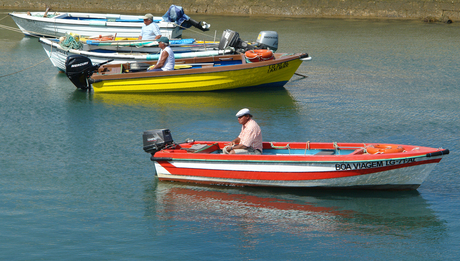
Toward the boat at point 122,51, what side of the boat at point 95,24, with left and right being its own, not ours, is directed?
left

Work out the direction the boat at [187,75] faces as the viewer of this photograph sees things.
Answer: facing to the right of the viewer

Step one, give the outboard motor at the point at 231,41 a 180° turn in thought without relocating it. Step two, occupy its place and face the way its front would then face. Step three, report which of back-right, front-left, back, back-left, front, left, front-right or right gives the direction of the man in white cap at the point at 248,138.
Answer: right

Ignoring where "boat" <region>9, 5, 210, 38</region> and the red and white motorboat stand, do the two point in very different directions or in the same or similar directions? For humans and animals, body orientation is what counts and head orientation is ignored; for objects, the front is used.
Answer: very different directions

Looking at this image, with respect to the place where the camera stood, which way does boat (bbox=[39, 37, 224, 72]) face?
facing to the left of the viewer

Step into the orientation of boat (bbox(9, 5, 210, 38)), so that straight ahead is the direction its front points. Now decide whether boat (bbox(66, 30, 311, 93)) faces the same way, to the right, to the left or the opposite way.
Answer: the opposite way

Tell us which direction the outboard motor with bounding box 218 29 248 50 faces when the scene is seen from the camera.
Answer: facing to the left of the viewer

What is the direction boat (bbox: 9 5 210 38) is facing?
to the viewer's left

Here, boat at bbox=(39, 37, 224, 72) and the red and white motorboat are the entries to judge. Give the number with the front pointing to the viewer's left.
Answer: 1

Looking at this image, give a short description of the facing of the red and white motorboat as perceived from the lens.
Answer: facing to the right of the viewer

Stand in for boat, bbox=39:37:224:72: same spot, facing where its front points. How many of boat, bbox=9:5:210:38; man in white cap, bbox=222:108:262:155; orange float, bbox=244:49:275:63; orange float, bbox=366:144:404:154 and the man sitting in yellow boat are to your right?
1

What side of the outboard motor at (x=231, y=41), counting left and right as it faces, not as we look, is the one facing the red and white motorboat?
left
